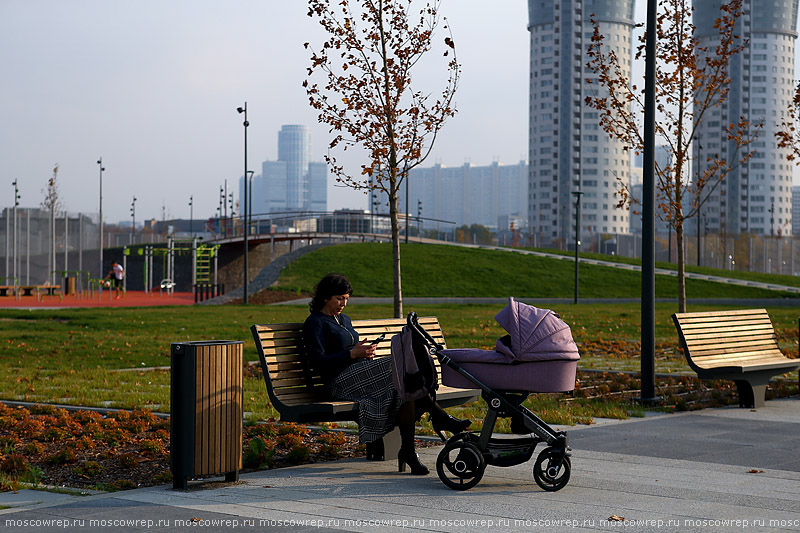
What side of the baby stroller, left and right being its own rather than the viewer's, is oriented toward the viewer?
right

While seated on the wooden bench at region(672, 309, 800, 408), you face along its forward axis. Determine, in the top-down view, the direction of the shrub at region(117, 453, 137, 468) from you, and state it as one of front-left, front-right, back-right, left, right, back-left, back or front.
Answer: right

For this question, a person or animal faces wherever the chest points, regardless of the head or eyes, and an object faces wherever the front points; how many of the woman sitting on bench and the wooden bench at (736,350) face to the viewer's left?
0

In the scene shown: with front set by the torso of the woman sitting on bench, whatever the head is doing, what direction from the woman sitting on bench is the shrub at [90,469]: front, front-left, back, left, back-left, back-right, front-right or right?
back-right

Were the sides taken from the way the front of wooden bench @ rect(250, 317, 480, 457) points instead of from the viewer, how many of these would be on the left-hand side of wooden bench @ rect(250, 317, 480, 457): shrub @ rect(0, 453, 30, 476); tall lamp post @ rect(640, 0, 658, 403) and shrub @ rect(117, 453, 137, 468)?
1

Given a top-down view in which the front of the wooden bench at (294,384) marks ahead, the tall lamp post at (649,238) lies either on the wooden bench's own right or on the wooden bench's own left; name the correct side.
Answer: on the wooden bench's own left

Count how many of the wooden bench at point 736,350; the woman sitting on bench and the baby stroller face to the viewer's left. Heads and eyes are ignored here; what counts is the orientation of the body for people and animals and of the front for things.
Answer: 0

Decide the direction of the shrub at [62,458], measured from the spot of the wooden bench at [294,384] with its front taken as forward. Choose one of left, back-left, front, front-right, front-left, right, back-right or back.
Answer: back-right

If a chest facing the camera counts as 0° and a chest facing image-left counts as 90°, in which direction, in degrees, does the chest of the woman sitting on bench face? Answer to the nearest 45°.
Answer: approximately 315°

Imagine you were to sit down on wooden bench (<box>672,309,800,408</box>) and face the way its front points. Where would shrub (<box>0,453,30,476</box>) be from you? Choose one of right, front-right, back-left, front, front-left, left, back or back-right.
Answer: right

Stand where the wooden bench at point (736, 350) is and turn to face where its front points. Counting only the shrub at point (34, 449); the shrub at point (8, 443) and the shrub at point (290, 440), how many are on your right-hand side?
3

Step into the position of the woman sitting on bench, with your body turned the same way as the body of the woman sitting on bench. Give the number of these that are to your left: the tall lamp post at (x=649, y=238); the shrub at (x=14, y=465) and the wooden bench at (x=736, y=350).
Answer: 2

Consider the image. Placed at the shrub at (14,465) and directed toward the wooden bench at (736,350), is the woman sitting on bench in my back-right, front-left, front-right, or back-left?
front-right

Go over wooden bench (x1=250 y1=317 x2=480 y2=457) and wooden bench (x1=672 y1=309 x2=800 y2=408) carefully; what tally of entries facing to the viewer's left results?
0

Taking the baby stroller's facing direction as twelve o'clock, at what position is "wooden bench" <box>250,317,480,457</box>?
The wooden bench is roughly at 7 o'clock from the baby stroller.

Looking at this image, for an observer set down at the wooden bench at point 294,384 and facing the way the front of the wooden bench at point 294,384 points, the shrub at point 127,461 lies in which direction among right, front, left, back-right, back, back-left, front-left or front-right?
back-right
